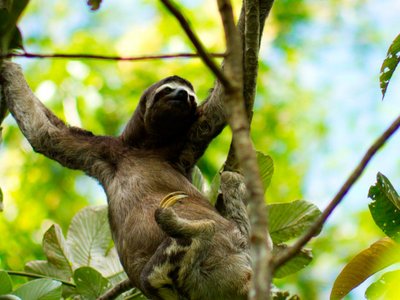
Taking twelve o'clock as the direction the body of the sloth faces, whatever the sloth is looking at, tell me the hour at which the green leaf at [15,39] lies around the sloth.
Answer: The green leaf is roughly at 3 o'clock from the sloth.

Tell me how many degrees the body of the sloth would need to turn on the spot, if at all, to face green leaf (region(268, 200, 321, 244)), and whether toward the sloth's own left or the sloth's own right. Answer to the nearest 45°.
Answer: approximately 45° to the sloth's own left

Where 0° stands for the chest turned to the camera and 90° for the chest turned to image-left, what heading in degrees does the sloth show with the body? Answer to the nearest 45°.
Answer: approximately 315°

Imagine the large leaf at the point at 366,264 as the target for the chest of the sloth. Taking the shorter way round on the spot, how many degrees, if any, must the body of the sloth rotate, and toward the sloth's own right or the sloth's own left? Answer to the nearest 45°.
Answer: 0° — it already faces it
